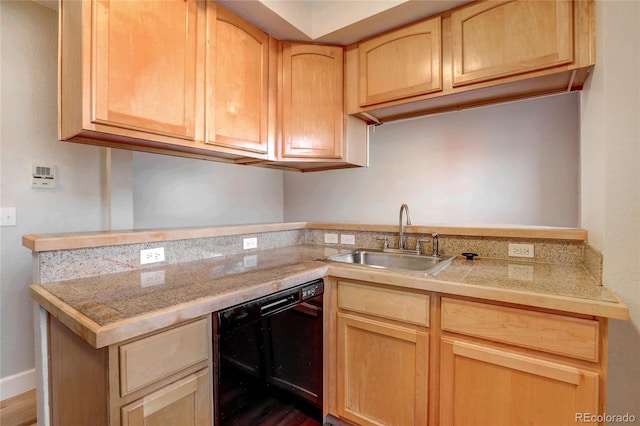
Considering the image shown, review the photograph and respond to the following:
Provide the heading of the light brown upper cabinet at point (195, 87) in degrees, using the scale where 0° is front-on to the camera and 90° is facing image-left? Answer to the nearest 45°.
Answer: approximately 315°

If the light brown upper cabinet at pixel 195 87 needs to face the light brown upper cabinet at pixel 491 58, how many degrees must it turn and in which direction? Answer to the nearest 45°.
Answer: approximately 45° to its left

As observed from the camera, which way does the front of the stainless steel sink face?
facing the viewer and to the left of the viewer

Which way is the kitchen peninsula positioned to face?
toward the camera

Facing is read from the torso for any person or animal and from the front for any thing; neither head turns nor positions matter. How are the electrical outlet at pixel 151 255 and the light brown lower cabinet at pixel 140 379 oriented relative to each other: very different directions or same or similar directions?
same or similar directions

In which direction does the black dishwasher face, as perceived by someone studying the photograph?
facing the viewer and to the right of the viewer

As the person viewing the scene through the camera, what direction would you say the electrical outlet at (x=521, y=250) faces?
facing the viewer
